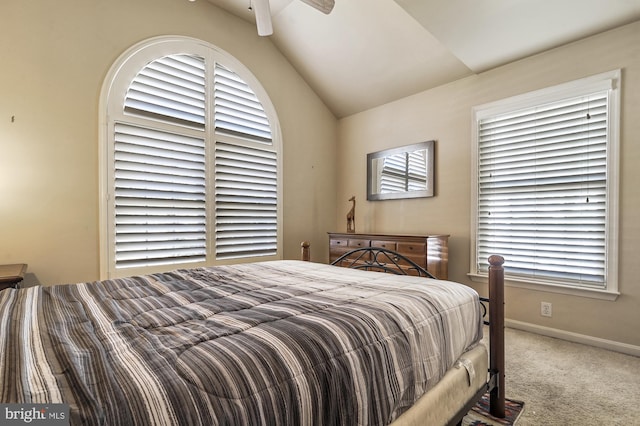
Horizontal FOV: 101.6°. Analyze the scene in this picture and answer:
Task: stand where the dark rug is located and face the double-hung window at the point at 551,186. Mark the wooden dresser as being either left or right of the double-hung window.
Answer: left

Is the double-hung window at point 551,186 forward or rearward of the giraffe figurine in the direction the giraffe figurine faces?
rearward

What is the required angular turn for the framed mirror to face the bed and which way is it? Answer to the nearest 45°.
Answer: approximately 45° to its left

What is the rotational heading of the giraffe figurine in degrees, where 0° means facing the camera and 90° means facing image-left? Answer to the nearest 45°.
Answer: approximately 90°

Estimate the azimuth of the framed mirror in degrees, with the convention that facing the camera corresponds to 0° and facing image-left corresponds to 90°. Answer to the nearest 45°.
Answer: approximately 45°

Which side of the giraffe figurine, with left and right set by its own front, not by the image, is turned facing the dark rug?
left

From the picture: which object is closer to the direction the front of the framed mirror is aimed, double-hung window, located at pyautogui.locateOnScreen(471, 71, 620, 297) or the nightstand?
the nightstand

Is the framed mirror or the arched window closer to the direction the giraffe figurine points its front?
the arched window
